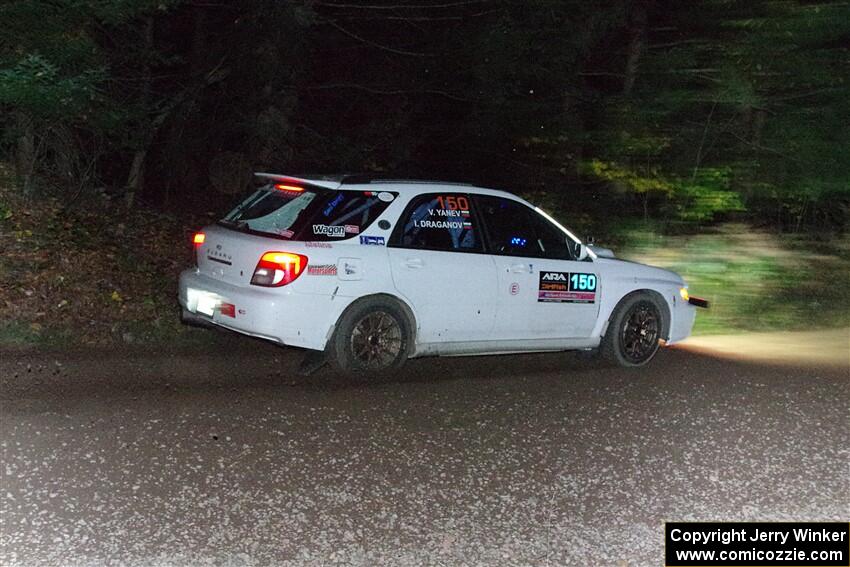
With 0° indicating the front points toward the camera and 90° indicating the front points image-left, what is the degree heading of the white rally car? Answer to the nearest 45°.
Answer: approximately 225°

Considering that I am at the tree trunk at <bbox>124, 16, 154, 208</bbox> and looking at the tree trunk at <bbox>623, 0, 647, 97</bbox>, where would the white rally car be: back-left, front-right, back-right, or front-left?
front-right

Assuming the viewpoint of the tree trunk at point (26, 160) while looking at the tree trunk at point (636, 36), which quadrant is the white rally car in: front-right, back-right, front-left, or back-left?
front-right

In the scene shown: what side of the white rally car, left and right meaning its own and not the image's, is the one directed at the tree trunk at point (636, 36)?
front

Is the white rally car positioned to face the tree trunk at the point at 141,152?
no

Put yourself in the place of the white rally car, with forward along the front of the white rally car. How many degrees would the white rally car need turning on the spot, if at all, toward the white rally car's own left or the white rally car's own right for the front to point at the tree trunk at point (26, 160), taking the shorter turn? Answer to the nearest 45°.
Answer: approximately 90° to the white rally car's own left
